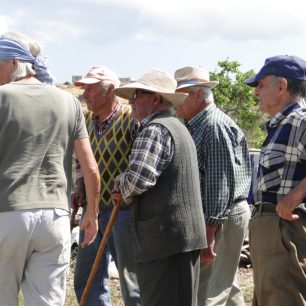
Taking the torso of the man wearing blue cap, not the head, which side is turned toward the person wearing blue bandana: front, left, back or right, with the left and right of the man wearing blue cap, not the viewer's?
front

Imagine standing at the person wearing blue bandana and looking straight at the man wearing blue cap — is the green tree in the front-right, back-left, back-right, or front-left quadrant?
front-left

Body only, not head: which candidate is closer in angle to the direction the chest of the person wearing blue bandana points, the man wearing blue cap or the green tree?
the green tree

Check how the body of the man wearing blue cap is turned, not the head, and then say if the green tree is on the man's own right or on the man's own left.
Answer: on the man's own right

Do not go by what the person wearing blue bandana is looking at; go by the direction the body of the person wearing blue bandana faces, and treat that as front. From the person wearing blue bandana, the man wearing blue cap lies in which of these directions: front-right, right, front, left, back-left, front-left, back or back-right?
right

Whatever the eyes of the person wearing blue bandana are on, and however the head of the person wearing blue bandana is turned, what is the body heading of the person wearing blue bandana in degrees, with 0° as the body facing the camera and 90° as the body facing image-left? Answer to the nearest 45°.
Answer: approximately 180°

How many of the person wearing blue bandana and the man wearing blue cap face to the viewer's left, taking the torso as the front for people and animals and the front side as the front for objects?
1

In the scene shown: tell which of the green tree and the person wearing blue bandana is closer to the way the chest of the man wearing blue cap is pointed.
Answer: the person wearing blue bandana

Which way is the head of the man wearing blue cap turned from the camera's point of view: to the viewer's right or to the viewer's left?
to the viewer's left

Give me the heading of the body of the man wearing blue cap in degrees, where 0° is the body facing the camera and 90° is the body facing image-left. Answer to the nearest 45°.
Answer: approximately 90°

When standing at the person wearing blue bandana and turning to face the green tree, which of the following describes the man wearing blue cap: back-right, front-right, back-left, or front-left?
front-right
